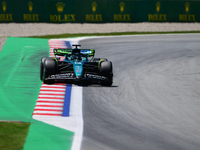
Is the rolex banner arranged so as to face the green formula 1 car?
yes

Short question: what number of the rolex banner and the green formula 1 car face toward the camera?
2

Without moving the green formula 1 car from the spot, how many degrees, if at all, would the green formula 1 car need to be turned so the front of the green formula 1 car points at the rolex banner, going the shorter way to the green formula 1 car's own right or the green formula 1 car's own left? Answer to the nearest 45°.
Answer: approximately 180°

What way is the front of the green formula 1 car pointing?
toward the camera
